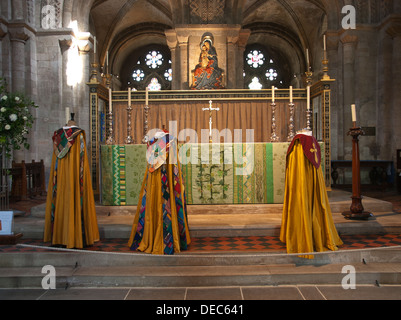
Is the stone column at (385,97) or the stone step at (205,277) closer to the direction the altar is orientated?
the stone step

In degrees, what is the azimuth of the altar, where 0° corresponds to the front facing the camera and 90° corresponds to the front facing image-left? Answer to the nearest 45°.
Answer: approximately 0°

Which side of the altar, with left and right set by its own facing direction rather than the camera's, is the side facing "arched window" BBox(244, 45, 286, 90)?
back

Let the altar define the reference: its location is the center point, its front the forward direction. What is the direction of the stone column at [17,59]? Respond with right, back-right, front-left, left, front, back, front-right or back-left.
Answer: back-right

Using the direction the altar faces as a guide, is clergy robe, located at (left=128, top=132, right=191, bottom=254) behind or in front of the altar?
in front

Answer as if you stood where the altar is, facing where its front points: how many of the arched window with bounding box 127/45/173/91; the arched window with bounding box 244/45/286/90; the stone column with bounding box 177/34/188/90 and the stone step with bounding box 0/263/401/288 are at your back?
3

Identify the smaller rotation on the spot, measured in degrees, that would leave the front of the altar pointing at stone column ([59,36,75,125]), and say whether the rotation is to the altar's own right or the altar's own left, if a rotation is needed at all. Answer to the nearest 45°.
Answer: approximately 135° to the altar's own right
